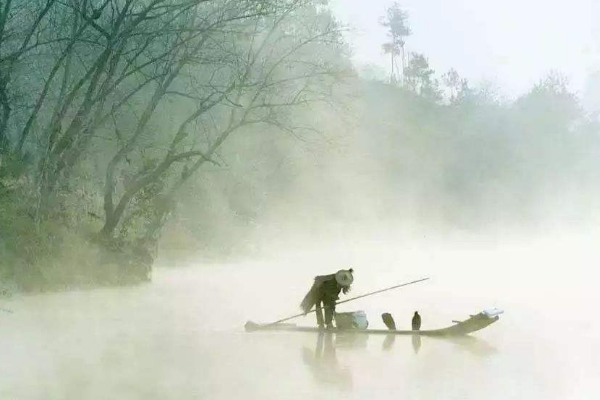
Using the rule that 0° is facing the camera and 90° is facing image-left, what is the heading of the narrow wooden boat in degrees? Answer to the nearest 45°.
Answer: approximately 270°

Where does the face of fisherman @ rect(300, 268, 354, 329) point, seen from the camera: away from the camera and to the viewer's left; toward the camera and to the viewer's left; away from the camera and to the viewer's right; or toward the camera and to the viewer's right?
toward the camera and to the viewer's right
